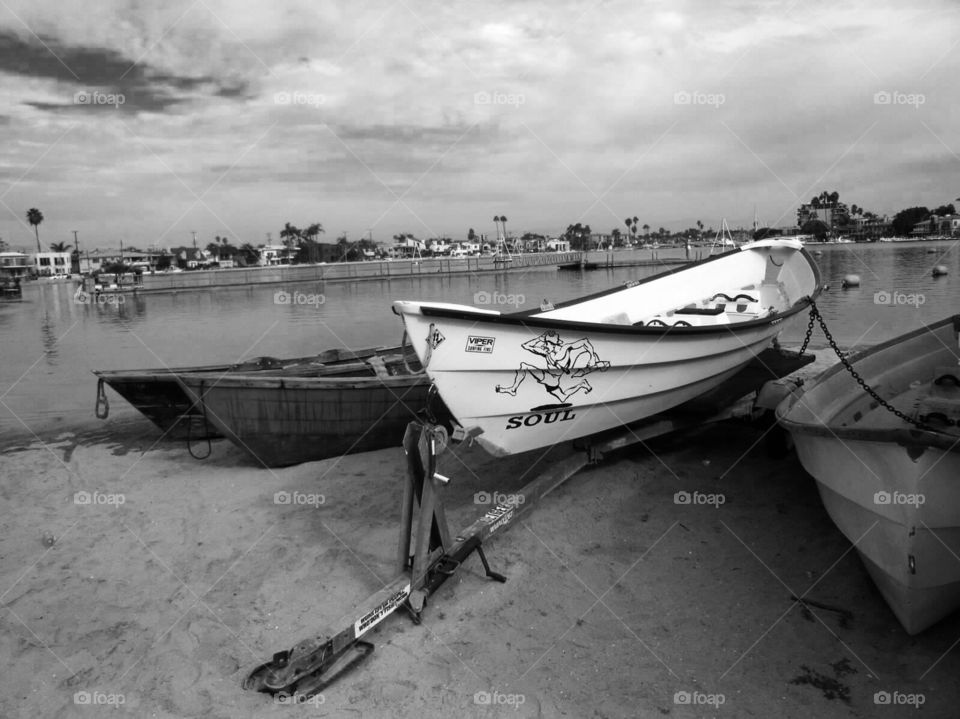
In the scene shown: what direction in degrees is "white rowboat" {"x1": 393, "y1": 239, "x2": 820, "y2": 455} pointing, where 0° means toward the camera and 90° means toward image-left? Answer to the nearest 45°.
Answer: approximately 45°

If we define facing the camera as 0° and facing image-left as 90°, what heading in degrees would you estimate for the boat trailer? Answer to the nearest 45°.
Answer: approximately 45°

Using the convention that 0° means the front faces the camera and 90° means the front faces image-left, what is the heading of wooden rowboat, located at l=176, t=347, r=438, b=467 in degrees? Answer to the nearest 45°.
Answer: approximately 45°
